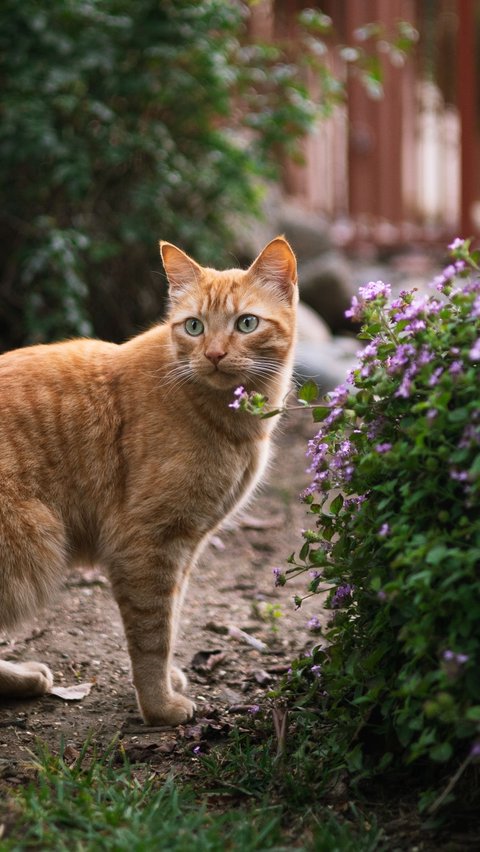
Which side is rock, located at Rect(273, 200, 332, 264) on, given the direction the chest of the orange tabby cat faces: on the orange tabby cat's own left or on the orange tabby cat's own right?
on the orange tabby cat's own left

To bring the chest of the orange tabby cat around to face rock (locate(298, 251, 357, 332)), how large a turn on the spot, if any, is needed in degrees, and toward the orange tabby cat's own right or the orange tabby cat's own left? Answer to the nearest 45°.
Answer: approximately 90° to the orange tabby cat's own left

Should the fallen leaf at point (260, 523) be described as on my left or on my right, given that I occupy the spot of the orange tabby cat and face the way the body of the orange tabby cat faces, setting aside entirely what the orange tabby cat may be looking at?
on my left

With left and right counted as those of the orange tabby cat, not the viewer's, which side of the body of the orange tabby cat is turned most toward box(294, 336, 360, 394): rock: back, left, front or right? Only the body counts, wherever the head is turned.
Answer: left

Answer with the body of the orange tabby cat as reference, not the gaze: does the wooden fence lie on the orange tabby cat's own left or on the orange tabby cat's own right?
on the orange tabby cat's own left

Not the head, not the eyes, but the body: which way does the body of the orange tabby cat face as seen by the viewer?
to the viewer's right

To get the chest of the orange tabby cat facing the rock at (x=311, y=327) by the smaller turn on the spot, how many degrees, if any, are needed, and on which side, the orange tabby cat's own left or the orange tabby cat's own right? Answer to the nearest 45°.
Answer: approximately 90° to the orange tabby cat's own left
